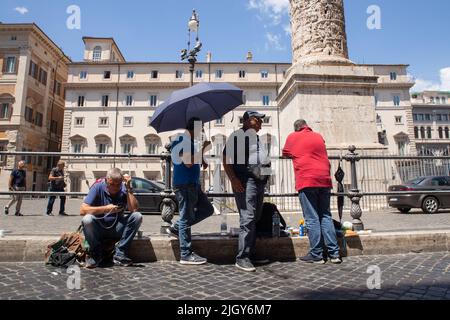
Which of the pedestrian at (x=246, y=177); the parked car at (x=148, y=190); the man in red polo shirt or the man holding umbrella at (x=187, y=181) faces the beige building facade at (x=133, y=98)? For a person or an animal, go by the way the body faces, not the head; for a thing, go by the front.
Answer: the man in red polo shirt

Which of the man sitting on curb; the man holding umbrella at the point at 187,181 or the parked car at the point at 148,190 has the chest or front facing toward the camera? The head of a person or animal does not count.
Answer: the man sitting on curb

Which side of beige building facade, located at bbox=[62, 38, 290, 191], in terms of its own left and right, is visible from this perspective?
front

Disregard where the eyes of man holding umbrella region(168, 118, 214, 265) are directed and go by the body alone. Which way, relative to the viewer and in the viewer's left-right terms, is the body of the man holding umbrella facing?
facing to the right of the viewer

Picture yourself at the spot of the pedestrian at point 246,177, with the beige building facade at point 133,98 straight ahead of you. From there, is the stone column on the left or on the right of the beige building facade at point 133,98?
right

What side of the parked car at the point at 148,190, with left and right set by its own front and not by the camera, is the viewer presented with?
right

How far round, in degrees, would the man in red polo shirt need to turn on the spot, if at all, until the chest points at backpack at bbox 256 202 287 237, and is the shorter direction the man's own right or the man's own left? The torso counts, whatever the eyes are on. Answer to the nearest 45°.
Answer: approximately 45° to the man's own left

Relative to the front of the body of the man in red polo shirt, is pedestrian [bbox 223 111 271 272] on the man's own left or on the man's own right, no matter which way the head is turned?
on the man's own left

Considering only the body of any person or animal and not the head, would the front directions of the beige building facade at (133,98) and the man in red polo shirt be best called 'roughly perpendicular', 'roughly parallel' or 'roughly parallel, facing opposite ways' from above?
roughly parallel, facing opposite ways

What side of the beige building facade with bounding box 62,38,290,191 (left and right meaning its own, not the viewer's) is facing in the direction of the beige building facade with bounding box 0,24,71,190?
right

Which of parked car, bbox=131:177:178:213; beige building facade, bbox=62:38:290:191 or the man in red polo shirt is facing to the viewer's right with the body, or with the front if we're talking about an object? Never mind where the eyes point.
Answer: the parked car

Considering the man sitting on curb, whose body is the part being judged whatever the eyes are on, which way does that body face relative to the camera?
toward the camera
